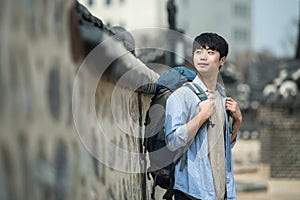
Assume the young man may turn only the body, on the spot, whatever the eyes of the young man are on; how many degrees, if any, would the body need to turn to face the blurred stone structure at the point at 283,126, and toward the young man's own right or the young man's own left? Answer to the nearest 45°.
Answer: approximately 135° to the young man's own left

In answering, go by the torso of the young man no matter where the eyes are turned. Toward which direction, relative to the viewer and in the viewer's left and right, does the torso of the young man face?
facing the viewer and to the right of the viewer
